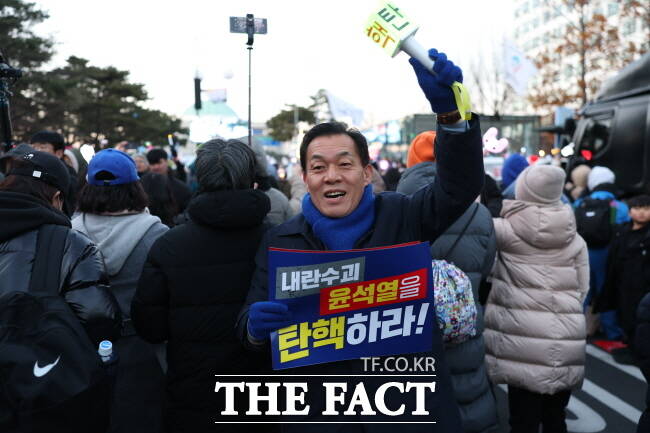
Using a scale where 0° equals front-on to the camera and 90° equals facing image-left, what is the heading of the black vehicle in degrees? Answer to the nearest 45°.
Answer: approximately 90°

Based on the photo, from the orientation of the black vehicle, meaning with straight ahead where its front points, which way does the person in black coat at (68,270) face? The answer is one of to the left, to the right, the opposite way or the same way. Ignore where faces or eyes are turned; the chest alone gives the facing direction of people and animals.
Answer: to the right

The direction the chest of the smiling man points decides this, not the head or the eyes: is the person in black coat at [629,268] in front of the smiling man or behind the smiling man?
behind

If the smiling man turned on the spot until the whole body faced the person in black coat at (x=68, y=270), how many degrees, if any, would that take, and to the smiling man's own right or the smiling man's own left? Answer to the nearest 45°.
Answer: approximately 90° to the smiling man's own right

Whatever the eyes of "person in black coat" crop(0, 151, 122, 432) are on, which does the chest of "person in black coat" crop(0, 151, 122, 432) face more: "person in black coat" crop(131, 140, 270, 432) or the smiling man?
the person in black coat

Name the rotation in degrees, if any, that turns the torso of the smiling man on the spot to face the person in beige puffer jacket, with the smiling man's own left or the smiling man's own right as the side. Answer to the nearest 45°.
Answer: approximately 135° to the smiling man's own left

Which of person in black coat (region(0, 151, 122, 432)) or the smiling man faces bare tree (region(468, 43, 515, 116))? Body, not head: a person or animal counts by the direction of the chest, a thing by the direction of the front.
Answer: the person in black coat
